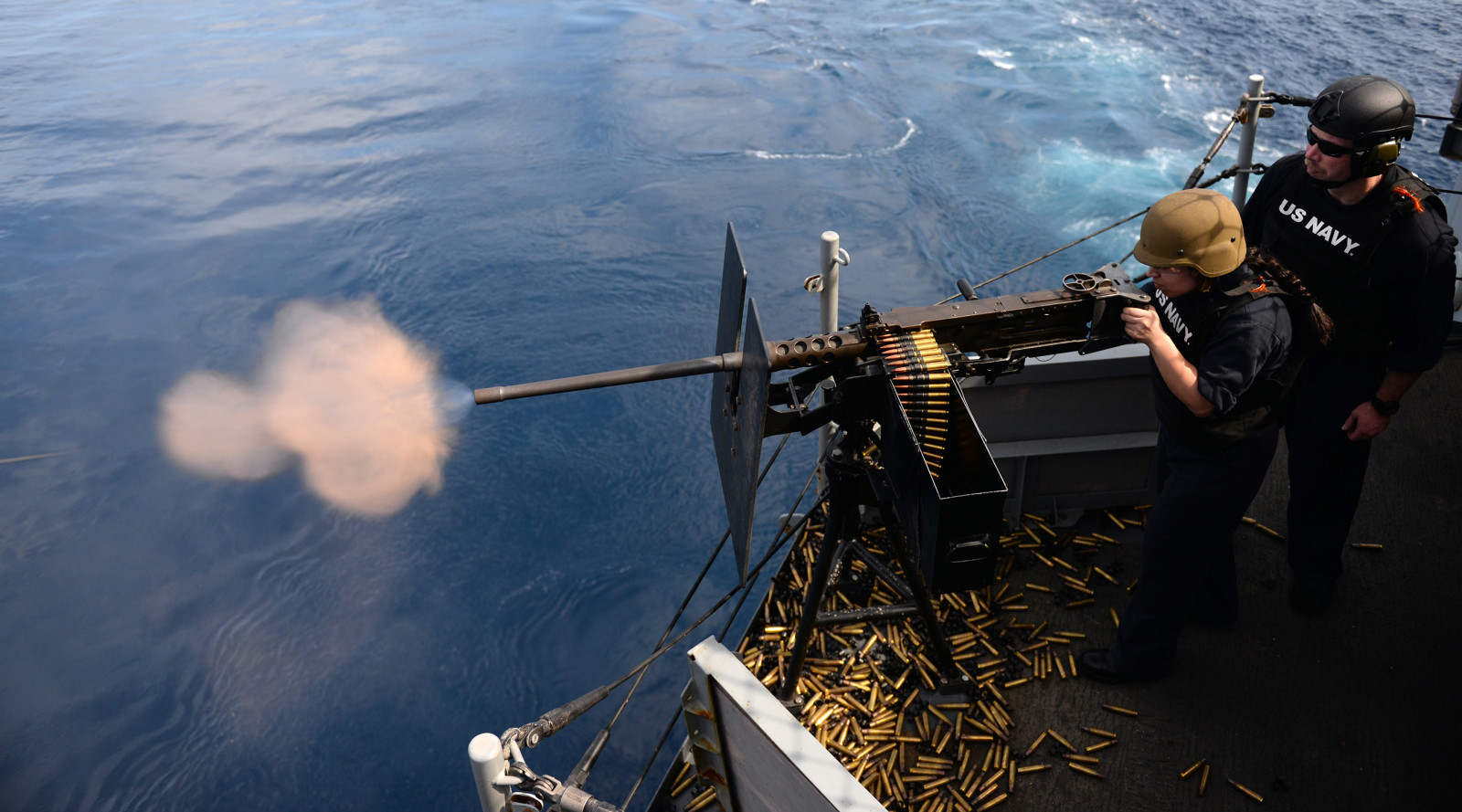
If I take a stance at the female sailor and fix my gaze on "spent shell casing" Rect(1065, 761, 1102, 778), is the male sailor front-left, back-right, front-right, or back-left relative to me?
back-left

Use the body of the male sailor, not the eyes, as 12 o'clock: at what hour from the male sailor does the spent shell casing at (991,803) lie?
The spent shell casing is roughly at 11 o'clock from the male sailor.

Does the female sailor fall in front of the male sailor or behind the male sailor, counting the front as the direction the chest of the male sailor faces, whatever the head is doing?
in front

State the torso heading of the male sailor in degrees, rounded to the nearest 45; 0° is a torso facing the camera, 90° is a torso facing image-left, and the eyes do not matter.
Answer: approximately 45°
